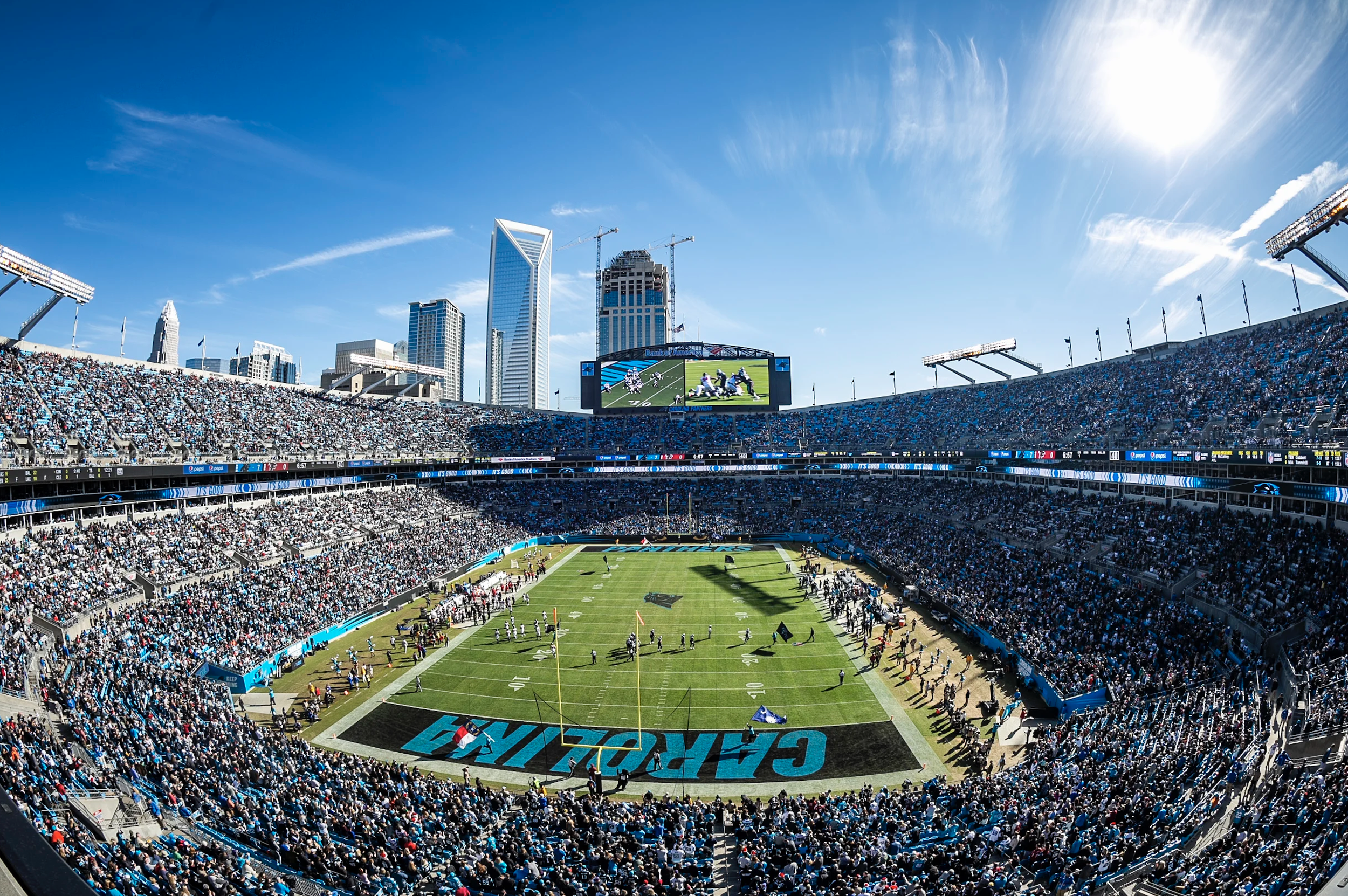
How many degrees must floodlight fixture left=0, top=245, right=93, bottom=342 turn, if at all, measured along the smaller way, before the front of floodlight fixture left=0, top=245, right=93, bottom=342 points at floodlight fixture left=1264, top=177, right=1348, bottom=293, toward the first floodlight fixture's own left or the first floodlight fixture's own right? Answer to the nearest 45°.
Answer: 0° — it already faces it

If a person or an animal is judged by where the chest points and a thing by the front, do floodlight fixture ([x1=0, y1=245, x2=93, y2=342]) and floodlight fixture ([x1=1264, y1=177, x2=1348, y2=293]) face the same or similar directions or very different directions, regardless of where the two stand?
very different directions

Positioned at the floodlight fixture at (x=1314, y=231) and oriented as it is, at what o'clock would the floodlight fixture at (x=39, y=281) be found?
the floodlight fixture at (x=39, y=281) is roughly at 12 o'clock from the floodlight fixture at (x=1314, y=231).

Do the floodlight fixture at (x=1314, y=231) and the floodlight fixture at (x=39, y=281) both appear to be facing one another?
yes

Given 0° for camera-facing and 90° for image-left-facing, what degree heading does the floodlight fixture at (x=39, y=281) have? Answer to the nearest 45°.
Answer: approximately 315°

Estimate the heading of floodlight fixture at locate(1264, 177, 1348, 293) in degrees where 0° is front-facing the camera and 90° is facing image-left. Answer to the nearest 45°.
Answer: approximately 45°
